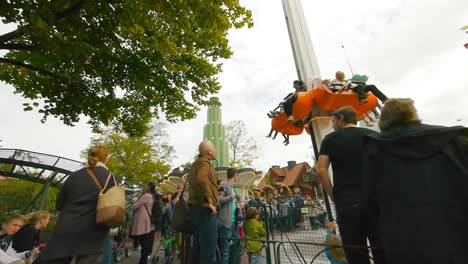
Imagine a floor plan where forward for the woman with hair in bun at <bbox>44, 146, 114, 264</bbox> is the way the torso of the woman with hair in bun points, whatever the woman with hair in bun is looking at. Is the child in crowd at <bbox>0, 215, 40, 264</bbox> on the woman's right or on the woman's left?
on the woman's left

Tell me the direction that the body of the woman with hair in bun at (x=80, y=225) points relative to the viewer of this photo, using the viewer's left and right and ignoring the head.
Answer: facing away from the viewer and to the right of the viewer

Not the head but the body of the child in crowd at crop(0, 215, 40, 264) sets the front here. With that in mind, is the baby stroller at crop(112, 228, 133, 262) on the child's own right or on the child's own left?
on the child's own left

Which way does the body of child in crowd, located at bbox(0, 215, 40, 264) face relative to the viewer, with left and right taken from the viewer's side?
facing the viewer and to the right of the viewer

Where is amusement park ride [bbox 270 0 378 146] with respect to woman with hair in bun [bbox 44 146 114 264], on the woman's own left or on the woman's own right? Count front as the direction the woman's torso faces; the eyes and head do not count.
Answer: on the woman's own right

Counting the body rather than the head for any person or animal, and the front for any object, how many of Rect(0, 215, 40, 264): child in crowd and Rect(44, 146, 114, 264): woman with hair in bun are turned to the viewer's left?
0

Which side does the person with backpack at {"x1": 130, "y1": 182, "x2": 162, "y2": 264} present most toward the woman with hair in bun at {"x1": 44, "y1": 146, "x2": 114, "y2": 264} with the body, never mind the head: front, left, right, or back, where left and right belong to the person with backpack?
left

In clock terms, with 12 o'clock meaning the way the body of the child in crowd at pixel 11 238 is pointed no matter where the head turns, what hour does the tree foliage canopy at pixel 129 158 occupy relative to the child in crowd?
The tree foliage canopy is roughly at 8 o'clock from the child in crowd.
